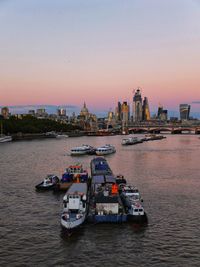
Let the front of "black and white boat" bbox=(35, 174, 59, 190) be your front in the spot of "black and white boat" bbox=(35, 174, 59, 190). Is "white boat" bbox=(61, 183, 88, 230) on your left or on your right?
on your left

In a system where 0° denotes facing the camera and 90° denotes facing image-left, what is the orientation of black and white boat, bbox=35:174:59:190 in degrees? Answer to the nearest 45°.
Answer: approximately 45°

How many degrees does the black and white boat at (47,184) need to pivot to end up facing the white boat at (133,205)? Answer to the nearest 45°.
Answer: approximately 90° to its left
